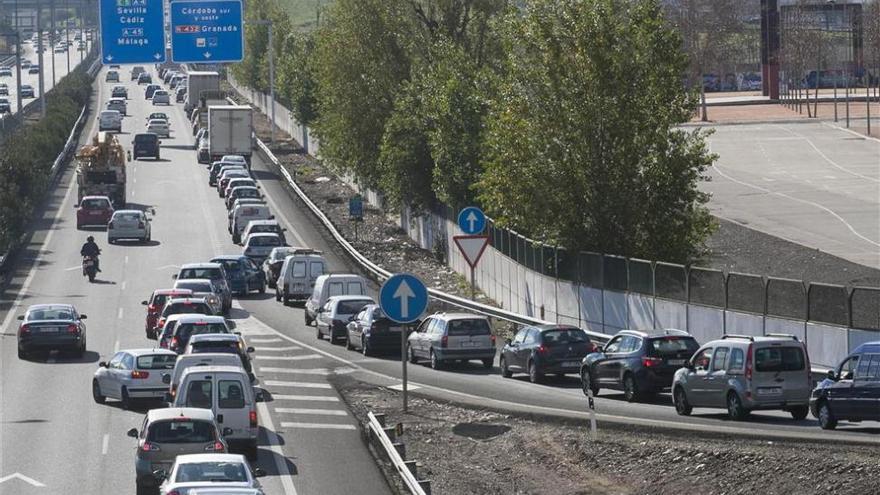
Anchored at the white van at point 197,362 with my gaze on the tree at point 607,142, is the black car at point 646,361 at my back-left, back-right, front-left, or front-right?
front-right

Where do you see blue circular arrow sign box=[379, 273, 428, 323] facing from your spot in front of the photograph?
facing the viewer

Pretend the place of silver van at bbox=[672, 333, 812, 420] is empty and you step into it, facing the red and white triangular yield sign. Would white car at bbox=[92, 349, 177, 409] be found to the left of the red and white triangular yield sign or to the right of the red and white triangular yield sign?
left

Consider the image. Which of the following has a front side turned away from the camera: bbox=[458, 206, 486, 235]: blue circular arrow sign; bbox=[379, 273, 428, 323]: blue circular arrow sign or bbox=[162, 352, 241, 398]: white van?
the white van

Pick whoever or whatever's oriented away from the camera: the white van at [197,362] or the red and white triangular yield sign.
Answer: the white van

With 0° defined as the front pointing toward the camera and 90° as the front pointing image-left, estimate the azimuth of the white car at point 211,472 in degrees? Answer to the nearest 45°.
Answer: approximately 180°

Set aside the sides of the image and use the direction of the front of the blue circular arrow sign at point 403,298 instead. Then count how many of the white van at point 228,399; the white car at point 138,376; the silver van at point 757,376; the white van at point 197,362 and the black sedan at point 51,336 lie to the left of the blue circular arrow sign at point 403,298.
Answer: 1

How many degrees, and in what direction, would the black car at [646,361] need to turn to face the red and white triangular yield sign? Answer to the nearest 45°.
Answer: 0° — it already faces it

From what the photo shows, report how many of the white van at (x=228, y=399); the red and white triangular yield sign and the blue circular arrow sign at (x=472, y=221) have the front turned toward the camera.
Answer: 2

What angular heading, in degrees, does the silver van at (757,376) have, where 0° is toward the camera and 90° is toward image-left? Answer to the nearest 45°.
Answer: approximately 135°

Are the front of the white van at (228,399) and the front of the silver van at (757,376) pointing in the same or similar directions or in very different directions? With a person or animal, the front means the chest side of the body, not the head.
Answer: same or similar directions

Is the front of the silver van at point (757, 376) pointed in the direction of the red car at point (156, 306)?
yes

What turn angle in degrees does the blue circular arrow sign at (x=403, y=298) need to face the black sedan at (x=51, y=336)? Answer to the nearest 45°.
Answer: approximately 135° to its right

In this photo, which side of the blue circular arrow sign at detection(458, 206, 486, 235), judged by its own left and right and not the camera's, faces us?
front

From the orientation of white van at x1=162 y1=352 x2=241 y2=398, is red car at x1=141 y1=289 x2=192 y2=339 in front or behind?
in front

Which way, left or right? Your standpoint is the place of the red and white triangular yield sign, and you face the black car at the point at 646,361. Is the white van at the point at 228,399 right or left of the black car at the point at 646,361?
right

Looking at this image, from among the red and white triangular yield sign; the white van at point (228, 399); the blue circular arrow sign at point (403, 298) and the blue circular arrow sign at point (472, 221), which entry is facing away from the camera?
the white van

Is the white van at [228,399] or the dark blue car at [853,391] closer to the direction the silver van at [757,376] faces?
the white van

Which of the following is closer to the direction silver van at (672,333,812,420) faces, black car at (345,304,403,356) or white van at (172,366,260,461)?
the black car

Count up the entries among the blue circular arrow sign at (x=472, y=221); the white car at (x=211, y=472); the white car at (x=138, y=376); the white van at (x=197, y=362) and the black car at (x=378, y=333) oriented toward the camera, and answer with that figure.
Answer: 1

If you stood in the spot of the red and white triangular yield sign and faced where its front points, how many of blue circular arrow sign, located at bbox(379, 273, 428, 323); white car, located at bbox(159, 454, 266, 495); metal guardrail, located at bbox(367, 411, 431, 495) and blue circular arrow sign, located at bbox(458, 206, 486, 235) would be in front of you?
3

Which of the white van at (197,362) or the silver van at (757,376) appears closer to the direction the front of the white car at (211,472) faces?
the white van
